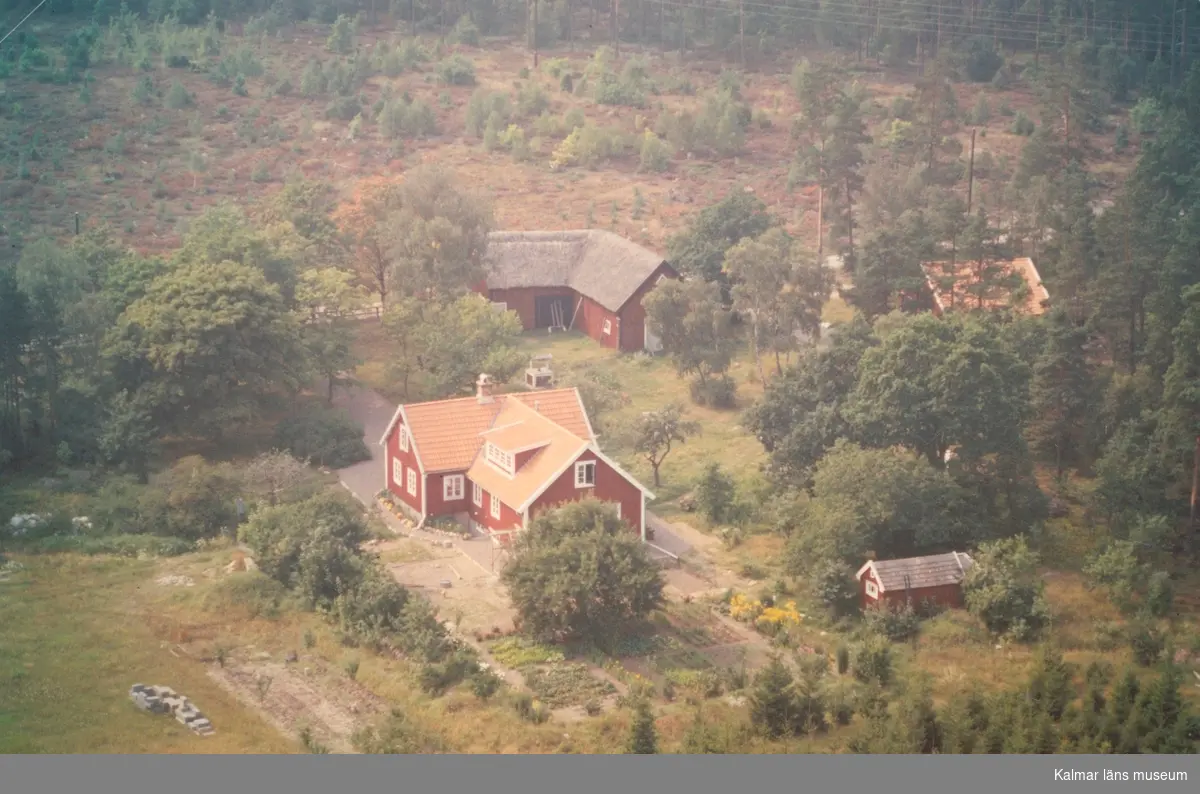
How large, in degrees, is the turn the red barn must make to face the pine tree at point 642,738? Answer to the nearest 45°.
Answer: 0° — it already faces it

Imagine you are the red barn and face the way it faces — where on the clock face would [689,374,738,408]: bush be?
The bush is roughly at 11 o'clock from the red barn.

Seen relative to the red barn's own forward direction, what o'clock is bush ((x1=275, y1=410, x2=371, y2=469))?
The bush is roughly at 1 o'clock from the red barn.

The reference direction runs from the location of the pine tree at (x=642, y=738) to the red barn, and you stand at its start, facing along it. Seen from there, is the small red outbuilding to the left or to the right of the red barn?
right

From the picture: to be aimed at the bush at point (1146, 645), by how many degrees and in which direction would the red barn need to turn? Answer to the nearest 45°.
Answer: approximately 45° to its left

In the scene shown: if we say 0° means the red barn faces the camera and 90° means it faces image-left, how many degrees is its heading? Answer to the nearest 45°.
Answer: approximately 0°

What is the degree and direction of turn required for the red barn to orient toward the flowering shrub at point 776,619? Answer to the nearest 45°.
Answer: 0° — it already faces it

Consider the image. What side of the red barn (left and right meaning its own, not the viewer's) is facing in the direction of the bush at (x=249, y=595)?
front

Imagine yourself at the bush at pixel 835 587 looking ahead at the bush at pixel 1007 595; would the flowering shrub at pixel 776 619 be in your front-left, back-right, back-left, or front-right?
back-right

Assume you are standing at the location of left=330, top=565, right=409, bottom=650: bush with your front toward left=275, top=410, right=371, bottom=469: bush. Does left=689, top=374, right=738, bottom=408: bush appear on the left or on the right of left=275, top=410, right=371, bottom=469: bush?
right

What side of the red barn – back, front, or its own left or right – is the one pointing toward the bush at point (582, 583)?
front

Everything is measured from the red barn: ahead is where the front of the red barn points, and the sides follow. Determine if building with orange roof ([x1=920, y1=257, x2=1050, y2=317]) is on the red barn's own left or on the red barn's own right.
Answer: on the red barn's own left

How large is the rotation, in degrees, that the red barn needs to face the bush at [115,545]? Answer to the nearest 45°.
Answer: approximately 45° to its right

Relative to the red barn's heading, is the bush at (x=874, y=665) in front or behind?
in front

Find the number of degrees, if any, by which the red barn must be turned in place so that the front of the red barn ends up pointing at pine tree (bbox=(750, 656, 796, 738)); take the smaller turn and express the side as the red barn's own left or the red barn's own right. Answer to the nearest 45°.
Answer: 0° — it already faces it

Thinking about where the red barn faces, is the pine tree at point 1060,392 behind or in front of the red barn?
in front
